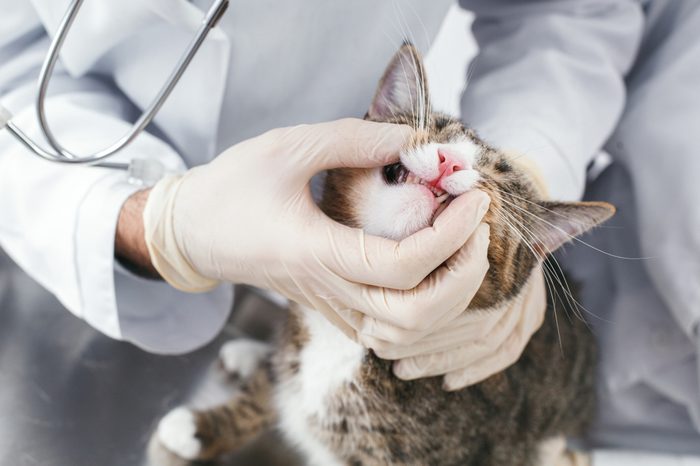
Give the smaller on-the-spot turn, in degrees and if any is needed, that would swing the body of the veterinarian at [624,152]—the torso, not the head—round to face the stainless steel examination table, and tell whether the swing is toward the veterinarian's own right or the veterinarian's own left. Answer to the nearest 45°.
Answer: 0° — they already face it
